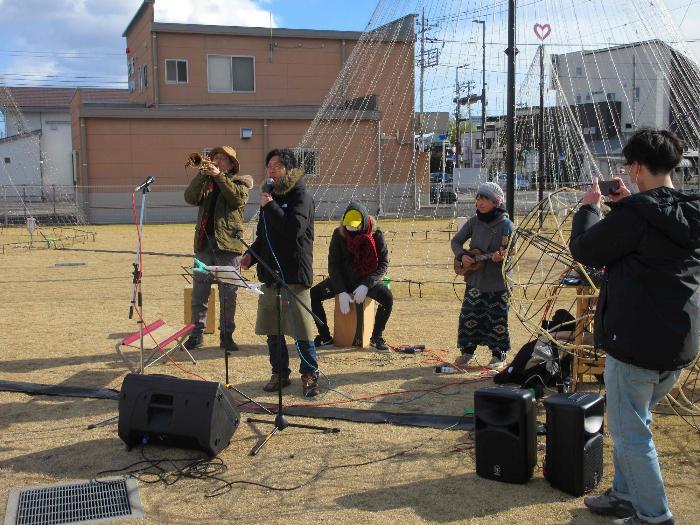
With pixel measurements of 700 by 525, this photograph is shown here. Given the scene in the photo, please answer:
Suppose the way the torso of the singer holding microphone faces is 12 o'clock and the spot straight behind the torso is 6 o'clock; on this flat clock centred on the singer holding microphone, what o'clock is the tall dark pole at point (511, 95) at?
The tall dark pole is roughly at 6 o'clock from the singer holding microphone.

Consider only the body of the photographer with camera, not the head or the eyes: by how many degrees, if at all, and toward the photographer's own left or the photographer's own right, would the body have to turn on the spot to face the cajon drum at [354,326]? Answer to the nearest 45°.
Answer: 0° — they already face it

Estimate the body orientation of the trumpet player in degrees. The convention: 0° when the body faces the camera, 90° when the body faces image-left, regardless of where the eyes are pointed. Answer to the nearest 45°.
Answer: approximately 45°

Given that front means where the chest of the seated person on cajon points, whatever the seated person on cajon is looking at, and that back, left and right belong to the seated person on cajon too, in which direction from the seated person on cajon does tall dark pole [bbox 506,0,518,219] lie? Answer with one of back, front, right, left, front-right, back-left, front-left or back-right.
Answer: back-left

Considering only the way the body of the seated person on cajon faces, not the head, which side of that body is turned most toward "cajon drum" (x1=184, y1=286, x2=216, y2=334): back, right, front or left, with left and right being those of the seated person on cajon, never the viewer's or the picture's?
right

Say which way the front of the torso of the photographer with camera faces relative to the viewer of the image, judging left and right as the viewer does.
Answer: facing away from the viewer and to the left of the viewer

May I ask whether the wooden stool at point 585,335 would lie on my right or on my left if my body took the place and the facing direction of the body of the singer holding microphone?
on my left

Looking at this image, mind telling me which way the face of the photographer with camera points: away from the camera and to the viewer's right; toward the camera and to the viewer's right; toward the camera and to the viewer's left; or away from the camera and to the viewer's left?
away from the camera and to the viewer's left

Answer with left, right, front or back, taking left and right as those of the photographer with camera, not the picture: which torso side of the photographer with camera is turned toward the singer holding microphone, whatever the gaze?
front

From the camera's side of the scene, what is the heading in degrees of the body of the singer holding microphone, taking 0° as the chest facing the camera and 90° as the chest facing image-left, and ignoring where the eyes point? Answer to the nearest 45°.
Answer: approximately 45°

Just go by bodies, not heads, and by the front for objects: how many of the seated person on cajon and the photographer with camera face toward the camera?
1

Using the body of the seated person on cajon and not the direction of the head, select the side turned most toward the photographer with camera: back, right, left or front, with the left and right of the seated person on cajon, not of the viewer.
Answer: front
